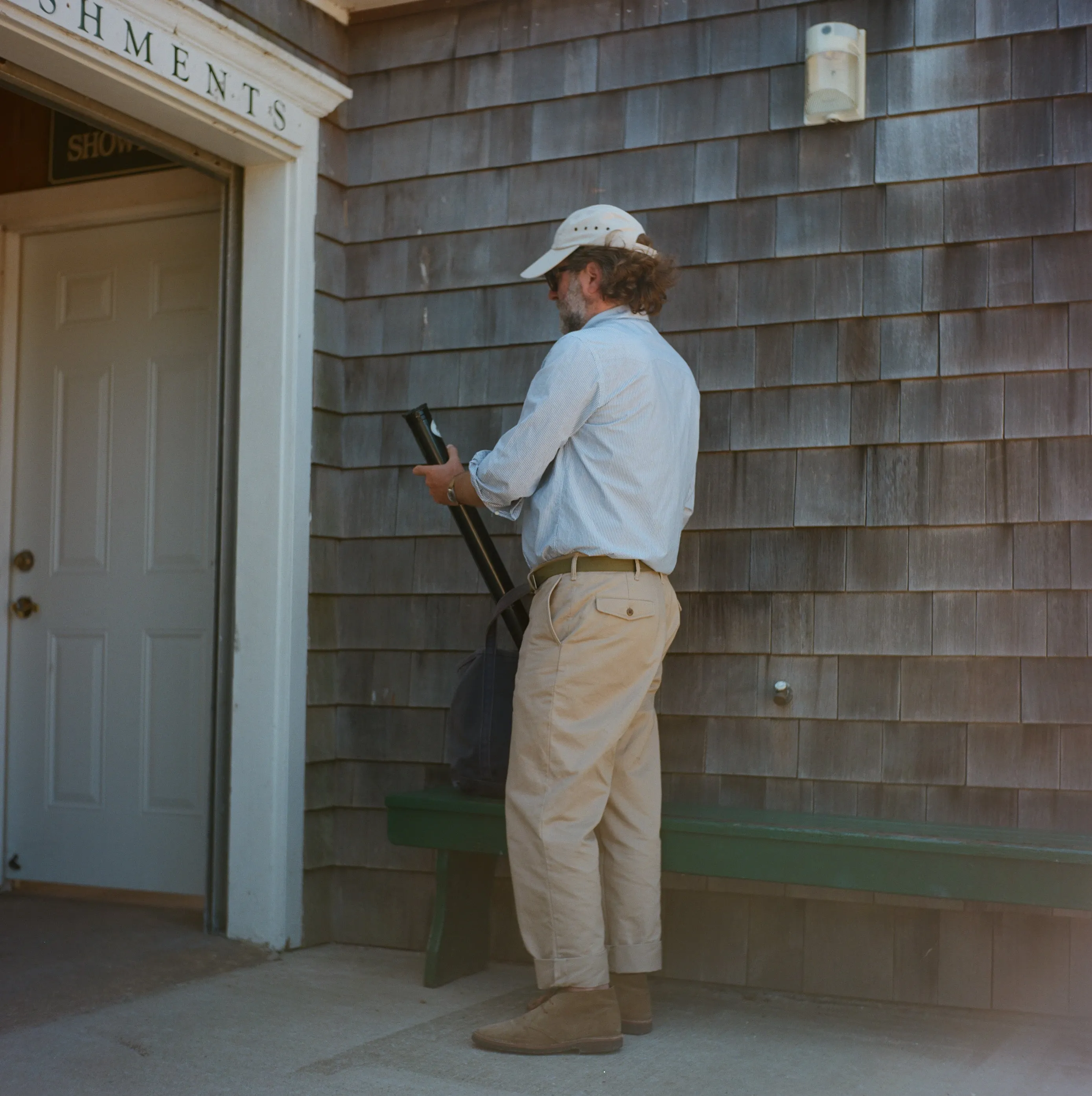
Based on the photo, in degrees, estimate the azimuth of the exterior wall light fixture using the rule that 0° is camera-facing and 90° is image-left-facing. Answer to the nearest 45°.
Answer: approximately 0°

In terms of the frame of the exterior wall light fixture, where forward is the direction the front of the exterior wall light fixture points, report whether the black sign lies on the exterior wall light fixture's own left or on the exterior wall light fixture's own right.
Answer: on the exterior wall light fixture's own right
